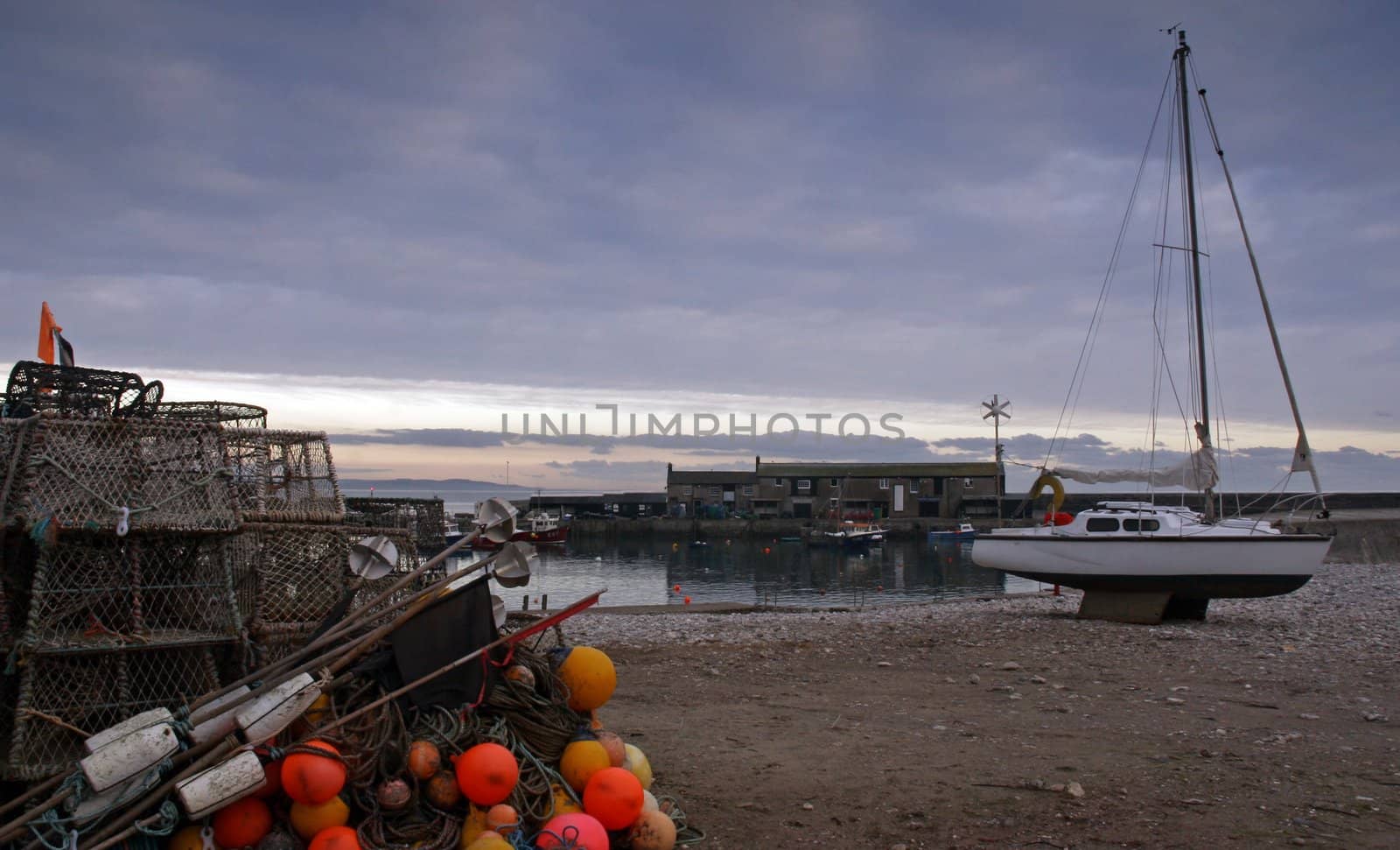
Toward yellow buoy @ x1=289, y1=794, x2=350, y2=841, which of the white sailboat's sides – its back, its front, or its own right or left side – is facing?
right

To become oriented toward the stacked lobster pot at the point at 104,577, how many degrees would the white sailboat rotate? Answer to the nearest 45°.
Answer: approximately 90° to its right

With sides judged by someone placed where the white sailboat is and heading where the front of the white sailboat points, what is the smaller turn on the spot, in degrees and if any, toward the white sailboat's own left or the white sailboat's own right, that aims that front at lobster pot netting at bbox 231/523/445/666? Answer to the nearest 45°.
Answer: approximately 135° to the white sailboat's own right

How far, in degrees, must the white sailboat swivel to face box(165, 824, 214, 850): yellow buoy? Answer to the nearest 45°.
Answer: approximately 90° to its right

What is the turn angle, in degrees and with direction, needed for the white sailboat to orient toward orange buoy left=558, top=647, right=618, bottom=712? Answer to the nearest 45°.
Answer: approximately 90° to its right

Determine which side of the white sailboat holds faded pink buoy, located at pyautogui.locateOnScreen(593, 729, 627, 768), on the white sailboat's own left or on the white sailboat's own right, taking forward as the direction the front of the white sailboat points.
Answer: on the white sailboat's own right

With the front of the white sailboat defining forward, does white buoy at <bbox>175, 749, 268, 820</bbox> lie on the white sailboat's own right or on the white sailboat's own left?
on the white sailboat's own right

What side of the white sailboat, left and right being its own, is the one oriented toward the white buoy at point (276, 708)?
right

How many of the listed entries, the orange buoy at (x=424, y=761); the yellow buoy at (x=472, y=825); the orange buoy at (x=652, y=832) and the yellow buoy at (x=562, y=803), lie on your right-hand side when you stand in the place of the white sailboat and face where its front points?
4

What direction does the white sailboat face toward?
to the viewer's right

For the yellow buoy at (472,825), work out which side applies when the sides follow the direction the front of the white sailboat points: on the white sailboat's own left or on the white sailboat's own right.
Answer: on the white sailboat's own right

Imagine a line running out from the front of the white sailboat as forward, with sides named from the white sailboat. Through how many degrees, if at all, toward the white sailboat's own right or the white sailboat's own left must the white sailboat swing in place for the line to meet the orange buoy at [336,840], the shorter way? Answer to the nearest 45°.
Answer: approximately 90° to the white sailboat's own right

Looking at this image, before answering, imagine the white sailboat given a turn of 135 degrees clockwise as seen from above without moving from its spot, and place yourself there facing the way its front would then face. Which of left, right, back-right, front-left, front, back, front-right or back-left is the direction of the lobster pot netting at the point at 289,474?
front
